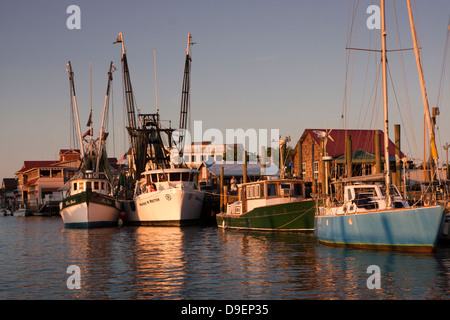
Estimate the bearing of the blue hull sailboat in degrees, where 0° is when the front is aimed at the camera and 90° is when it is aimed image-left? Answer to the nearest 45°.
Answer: approximately 315°

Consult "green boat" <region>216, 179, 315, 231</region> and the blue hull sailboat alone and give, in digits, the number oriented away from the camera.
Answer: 0

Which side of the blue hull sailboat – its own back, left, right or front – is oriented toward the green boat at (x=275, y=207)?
back
